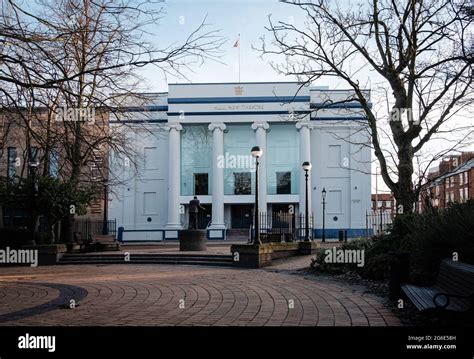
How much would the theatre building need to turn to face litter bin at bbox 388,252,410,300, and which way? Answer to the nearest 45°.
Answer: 0° — it already faces it

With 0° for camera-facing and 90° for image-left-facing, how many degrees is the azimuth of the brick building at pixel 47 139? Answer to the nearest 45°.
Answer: approximately 0°

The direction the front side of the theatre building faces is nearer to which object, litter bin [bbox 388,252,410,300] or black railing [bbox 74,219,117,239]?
the litter bin

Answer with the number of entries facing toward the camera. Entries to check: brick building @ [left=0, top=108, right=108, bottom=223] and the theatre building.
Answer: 2

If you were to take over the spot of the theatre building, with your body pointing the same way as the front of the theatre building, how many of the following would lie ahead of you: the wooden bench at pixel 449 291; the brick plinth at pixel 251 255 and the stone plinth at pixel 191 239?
3

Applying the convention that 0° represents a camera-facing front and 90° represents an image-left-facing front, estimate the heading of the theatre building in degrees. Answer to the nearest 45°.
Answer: approximately 0°

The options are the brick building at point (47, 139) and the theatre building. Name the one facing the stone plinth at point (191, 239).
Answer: the theatre building

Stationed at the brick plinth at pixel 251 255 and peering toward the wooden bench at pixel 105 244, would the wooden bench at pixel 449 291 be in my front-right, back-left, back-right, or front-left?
back-left

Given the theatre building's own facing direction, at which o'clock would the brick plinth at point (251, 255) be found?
The brick plinth is roughly at 12 o'clock from the theatre building.
